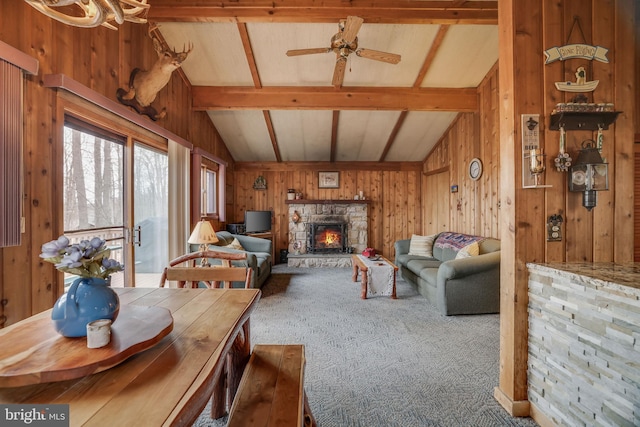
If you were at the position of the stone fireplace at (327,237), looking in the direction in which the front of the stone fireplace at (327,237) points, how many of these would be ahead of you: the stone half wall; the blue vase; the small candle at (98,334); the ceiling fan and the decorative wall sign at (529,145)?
5

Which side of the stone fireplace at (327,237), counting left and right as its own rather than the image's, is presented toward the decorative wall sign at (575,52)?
front

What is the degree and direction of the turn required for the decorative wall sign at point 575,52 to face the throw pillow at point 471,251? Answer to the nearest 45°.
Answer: approximately 135° to its right

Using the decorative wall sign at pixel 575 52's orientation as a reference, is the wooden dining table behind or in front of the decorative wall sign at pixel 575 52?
in front

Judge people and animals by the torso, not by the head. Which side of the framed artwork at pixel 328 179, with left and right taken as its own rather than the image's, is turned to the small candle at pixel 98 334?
front

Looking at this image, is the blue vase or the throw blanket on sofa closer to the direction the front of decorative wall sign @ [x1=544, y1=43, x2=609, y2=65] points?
the blue vase

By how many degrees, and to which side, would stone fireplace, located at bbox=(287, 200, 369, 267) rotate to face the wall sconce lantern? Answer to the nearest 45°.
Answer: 0° — it already faces it

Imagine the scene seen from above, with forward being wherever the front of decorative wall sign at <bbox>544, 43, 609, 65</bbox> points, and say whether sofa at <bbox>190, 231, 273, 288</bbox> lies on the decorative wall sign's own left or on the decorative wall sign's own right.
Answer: on the decorative wall sign's own right

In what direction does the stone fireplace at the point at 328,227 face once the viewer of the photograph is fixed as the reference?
facing the viewer

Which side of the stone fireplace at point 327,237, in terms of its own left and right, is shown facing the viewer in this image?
front

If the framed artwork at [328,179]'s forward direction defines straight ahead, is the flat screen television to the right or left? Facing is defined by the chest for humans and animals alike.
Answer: on its right

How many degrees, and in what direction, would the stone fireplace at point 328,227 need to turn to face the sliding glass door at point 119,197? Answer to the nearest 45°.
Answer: approximately 45° to its right

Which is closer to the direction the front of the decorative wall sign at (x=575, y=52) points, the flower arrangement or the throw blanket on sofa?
the flower arrangement

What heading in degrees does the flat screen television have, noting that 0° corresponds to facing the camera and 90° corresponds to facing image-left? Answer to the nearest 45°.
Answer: approximately 315°

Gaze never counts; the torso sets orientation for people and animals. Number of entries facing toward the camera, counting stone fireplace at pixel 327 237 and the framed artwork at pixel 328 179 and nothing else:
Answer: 2
